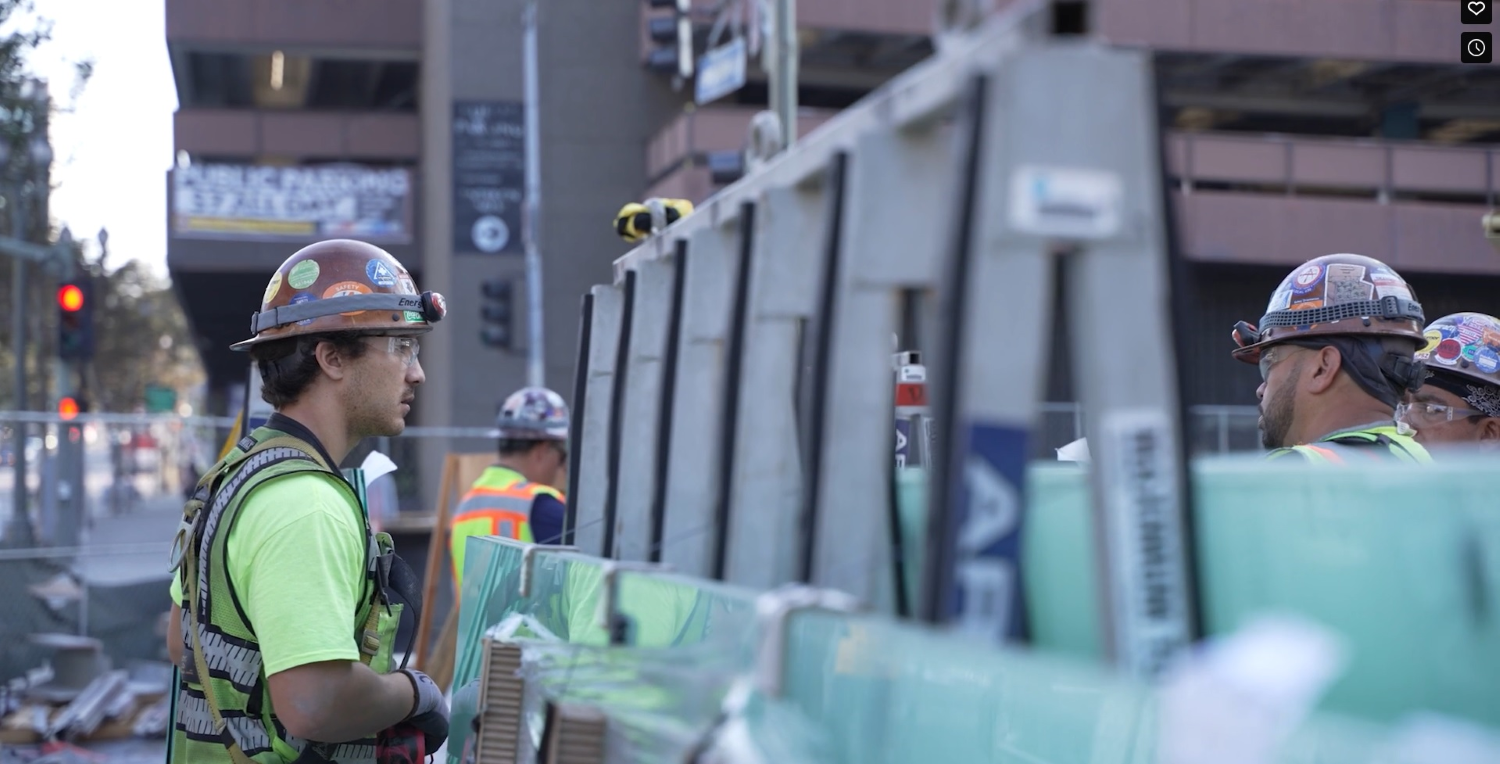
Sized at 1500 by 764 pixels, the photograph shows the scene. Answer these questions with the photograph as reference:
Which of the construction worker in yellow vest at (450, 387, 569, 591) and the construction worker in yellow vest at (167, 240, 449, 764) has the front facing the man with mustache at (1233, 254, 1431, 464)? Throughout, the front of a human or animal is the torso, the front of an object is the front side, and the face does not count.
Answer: the construction worker in yellow vest at (167, 240, 449, 764)

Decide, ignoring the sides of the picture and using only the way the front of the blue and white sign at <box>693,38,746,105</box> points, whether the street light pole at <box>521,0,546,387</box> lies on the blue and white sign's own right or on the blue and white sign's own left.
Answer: on the blue and white sign's own right

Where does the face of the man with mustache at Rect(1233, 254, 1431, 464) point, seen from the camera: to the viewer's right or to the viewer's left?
to the viewer's left

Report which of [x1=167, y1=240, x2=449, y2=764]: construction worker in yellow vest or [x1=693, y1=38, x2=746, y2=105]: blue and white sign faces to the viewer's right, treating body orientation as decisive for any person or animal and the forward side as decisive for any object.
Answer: the construction worker in yellow vest

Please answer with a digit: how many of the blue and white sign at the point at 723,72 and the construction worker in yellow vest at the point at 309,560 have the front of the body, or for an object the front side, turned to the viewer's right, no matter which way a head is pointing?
1

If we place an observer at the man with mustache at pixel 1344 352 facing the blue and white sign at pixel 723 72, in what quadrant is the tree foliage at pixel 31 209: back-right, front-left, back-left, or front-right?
front-left

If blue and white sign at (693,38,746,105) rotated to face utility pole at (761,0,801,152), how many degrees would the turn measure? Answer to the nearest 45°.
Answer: approximately 45° to its left

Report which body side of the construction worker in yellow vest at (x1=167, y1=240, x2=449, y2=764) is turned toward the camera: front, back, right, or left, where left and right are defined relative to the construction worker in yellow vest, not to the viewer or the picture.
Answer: right

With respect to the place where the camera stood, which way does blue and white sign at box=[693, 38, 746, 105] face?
facing the viewer and to the left of the viewer

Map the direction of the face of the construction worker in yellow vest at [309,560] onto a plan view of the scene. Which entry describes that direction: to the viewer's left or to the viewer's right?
to the viewer's right
